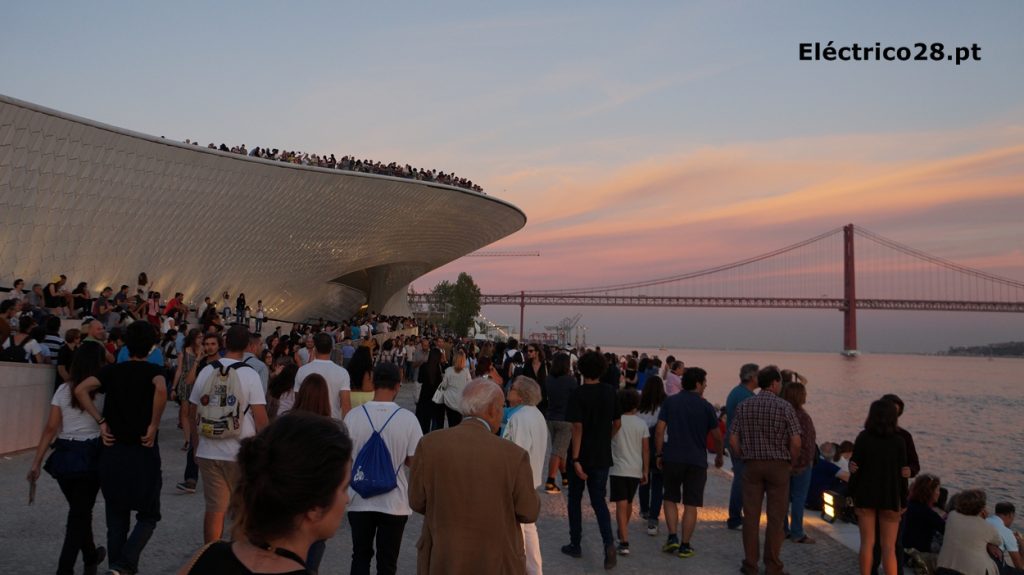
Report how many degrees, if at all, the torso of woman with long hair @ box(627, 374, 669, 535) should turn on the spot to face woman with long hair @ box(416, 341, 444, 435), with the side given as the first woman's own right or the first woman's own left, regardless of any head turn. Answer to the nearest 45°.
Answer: approximately 45° to the first woman's own left

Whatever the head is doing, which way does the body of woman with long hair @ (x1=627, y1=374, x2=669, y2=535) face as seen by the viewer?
away from the camera

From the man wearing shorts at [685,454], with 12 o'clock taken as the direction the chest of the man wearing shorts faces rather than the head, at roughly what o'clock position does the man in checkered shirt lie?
The man in checkered shirt is roughly at 4 o'clock from the man wearing shorts.

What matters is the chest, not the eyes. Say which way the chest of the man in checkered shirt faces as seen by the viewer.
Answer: away from the camera

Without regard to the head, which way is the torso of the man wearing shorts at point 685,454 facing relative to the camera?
away from the camera

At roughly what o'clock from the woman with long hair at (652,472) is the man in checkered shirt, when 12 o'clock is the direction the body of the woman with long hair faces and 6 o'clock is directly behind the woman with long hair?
The man in checkered shirt is roughly at 5 o'clock from the woman with long hair.

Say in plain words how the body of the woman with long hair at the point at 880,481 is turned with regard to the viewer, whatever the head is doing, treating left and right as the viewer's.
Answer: facing away from the viewer

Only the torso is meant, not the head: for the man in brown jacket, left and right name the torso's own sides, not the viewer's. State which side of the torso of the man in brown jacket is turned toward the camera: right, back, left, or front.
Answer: back

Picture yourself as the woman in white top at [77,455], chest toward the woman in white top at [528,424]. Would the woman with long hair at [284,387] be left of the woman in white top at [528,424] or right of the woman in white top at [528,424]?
left

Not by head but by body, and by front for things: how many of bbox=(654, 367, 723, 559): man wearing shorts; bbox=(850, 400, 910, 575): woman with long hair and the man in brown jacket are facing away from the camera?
3

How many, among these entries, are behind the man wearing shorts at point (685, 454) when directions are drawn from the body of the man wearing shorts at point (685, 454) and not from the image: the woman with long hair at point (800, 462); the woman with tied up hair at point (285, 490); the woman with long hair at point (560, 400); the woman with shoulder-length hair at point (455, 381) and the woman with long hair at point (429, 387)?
1

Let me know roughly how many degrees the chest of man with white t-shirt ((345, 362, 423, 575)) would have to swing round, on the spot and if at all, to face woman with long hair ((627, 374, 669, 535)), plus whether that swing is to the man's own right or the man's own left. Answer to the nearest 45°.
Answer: approximately 45° to the man's own right

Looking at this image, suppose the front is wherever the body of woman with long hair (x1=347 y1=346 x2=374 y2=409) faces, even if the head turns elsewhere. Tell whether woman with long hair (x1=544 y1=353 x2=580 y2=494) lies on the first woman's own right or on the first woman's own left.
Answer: on the first woman's own right

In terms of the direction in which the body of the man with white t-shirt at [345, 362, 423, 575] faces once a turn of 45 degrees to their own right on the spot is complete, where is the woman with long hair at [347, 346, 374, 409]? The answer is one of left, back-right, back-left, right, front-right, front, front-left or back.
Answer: front-left
